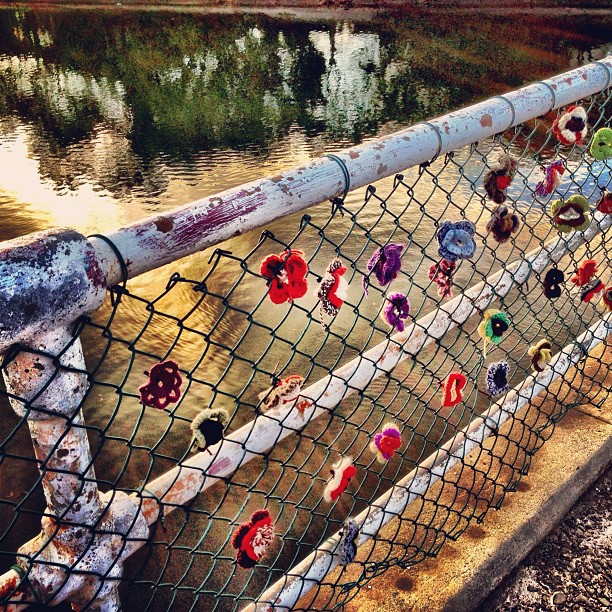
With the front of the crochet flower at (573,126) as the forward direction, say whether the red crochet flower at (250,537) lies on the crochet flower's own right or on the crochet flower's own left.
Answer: on the crochet flower's own right

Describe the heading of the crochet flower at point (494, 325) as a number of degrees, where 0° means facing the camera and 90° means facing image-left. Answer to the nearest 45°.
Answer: approximately 315°

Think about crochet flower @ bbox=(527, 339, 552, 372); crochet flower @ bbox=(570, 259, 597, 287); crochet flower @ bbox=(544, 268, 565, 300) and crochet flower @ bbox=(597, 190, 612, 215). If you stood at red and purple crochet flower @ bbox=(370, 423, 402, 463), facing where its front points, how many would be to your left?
4

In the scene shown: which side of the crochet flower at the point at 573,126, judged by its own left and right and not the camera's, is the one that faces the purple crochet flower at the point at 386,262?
right

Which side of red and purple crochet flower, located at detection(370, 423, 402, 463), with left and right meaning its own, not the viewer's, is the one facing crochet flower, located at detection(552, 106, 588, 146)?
left

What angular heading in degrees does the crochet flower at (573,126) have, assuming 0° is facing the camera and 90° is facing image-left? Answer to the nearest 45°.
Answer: approximately 315°

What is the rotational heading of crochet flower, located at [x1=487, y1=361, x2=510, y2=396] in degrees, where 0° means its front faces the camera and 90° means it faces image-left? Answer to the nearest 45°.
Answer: approximately 315°

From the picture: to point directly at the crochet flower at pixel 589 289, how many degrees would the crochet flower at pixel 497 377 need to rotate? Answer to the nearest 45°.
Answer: approximately 135° to its left

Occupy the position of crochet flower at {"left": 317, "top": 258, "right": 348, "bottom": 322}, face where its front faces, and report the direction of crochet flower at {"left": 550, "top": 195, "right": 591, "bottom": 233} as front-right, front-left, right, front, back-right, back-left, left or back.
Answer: left
